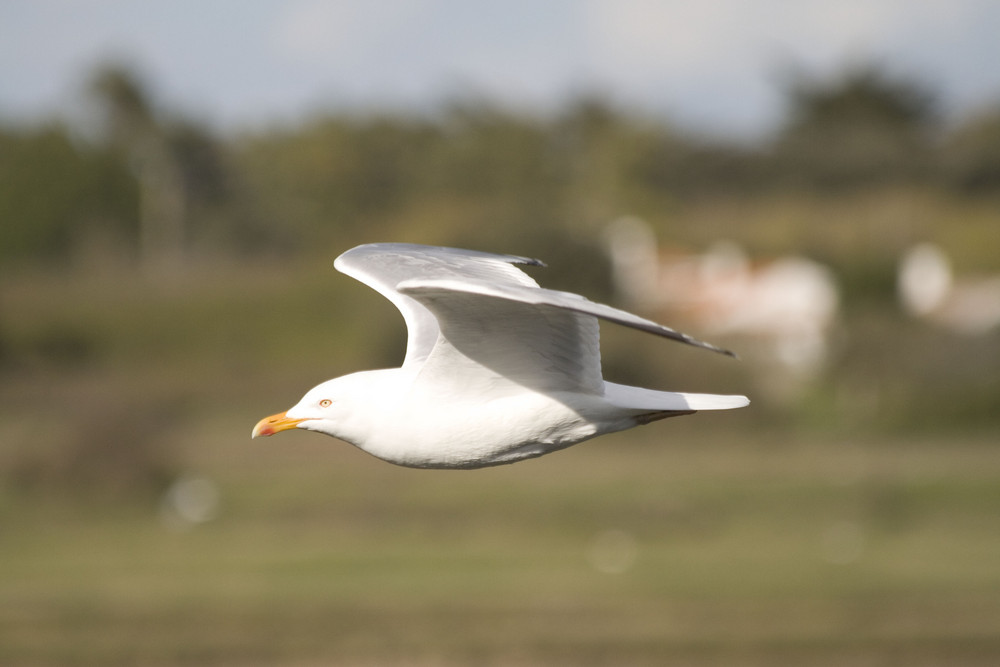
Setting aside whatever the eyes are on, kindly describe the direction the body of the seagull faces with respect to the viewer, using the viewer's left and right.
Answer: facing to the left of the viewer
